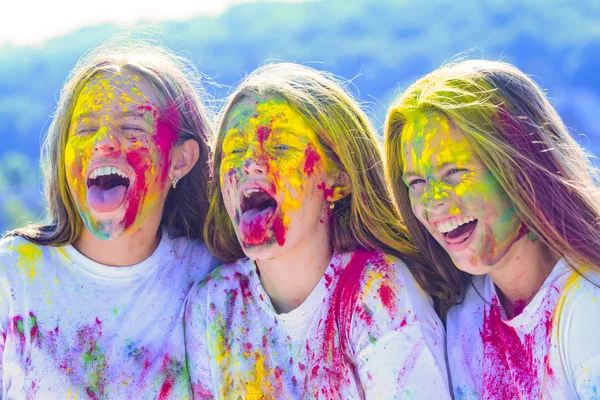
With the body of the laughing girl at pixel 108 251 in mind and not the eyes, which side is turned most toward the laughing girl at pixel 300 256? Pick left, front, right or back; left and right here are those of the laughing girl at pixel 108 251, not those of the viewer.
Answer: left

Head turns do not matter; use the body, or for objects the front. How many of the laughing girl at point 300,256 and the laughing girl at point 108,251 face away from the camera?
0

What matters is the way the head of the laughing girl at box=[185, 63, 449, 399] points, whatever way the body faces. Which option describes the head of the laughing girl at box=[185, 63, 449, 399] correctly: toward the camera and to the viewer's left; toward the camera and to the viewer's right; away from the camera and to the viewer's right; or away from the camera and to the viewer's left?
toward the camera and to the viewer's left

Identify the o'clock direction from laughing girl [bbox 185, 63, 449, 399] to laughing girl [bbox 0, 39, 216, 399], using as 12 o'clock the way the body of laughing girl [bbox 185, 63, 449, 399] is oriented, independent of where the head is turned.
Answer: laughing girl [bbox 0, 39, 216, 399] is roughly at 2 o'clock from laughing girl [bbox 185, 63, 449, 399].

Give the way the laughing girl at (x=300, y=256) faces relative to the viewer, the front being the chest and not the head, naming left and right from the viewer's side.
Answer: facing the viewer and to the left of the viewer

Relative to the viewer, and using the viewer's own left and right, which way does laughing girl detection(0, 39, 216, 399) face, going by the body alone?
facing the viewer
